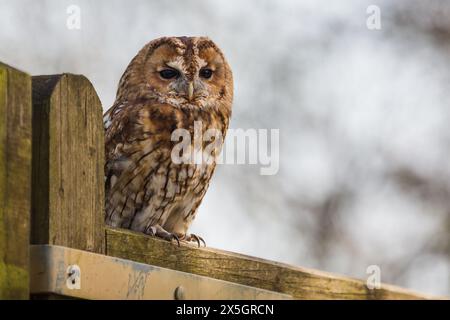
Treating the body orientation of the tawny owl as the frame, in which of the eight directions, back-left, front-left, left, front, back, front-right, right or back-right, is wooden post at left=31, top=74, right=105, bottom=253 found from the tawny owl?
front-right

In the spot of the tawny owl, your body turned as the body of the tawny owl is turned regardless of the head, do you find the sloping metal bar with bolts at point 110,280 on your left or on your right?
on your right

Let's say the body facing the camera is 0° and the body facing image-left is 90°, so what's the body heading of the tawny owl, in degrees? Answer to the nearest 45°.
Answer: approximately 315°
